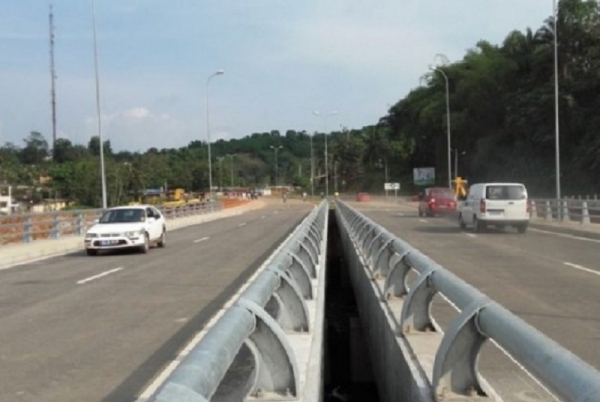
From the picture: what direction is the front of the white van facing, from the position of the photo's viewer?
facing away from the viewer and to the left of the viewer

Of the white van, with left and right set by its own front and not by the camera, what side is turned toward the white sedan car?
left

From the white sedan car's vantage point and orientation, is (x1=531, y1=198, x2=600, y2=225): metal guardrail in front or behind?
behind

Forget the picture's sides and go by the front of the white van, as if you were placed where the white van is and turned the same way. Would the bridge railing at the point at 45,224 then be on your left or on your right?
on your left

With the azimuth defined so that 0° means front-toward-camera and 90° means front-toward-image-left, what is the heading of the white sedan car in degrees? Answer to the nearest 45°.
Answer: approximately 45°

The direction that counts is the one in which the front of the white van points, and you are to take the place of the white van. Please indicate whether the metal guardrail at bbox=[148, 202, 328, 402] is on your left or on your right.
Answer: on your left
